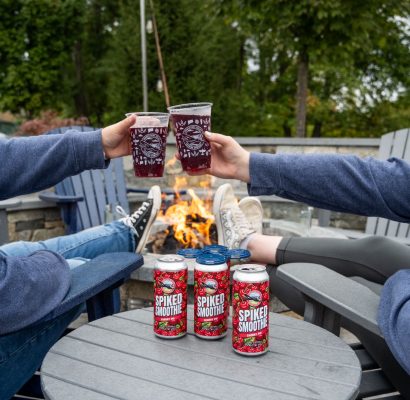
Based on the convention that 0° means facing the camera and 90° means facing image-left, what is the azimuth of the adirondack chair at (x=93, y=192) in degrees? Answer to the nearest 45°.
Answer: approximately 315°

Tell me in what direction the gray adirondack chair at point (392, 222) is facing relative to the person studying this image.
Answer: facing the viewer and to the left of the viewer

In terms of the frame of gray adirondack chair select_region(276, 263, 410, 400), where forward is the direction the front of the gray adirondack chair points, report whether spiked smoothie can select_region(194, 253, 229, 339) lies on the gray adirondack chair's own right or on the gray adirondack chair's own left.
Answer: on the gray adirondack chair's own left

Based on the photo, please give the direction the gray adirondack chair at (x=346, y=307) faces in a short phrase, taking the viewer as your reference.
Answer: facing away from the viewer and to the left of the viewer

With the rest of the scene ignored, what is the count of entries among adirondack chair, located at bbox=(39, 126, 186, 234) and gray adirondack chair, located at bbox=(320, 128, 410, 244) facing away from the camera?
0

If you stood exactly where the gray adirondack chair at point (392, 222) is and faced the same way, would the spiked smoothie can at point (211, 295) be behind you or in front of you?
in front

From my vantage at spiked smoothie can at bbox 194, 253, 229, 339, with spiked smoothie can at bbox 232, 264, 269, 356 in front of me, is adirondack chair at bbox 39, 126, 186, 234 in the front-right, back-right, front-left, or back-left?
back-left

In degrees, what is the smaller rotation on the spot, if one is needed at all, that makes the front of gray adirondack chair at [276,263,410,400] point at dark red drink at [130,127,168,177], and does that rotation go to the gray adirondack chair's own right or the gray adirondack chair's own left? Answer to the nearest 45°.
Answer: approximately 45° to the gray adirondack chair's own left

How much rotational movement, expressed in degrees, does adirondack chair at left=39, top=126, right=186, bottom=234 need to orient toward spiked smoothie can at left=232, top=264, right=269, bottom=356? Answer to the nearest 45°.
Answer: approximately 45° to its right

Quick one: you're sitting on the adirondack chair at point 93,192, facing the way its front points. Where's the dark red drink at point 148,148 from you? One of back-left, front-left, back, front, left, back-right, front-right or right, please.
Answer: front-right

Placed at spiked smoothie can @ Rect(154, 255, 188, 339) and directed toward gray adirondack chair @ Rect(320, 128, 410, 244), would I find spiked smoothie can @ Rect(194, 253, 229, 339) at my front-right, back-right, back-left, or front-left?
front-right

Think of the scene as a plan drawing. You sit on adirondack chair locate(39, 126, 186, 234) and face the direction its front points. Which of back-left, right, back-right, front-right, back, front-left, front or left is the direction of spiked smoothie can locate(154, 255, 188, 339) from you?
front-right
